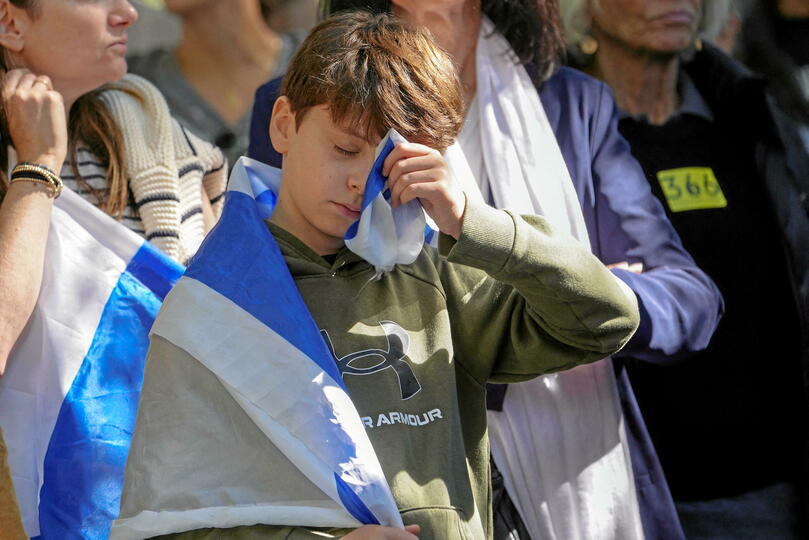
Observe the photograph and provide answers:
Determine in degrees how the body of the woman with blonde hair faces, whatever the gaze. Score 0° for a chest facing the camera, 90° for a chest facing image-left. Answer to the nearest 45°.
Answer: approximately 315°

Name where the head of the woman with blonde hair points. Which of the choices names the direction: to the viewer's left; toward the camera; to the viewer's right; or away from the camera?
to the viewer's right

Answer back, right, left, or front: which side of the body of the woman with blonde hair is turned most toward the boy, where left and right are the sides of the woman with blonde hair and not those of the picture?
front

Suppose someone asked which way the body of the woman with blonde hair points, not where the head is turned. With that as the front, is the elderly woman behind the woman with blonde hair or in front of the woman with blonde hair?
in front
